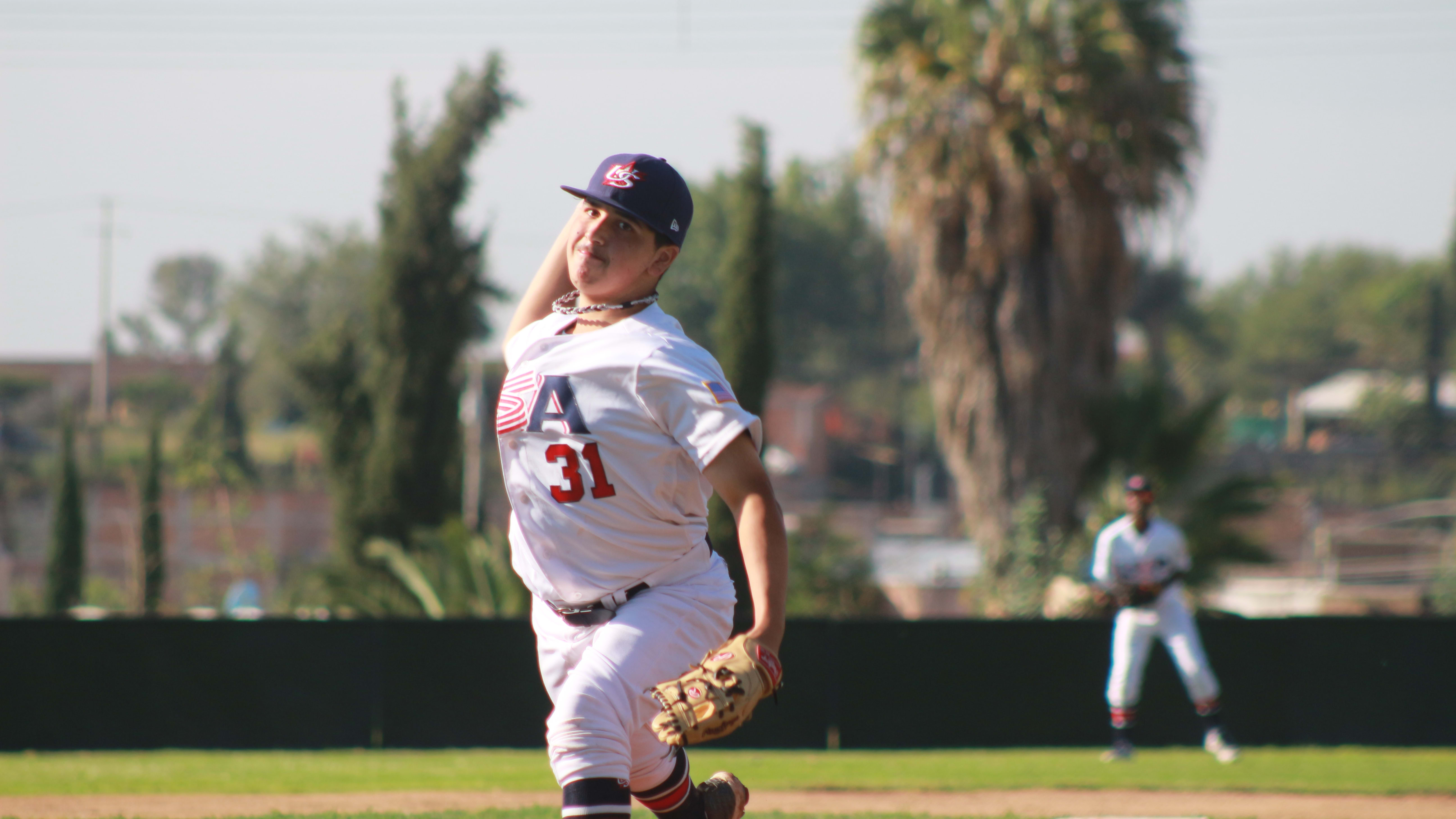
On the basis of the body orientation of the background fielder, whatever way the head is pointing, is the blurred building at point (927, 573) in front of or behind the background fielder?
behind

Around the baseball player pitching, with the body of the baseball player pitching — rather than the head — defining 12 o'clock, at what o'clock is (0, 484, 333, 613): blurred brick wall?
The blurred brick wall is roughly at 4 o'clock from the baseball player pitching.

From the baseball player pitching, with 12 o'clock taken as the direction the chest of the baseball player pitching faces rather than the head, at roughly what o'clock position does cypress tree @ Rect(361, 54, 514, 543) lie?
The cypress tree is roughly at 4 o'clock from the baseball player pitching.

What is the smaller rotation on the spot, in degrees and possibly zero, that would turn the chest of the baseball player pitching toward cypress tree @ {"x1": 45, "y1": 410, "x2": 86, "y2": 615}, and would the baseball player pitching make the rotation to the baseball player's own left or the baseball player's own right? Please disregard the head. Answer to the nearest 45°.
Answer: approximately 90° to the baseball player's own right

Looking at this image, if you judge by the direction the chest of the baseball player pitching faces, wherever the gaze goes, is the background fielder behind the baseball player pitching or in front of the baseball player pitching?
behind

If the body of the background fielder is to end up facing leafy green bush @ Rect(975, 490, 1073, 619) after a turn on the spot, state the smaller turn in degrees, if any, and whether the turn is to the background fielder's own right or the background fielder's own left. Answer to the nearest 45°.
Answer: approximately 180°

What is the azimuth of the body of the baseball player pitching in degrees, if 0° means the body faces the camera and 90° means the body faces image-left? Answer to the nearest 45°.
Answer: approximately 45°

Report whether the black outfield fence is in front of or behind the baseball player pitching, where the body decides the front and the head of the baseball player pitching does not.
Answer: behind

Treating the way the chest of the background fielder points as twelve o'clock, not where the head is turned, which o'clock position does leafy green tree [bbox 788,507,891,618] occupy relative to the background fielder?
The leafy green tree is roughly at 5 o'clock from the background fielder.
